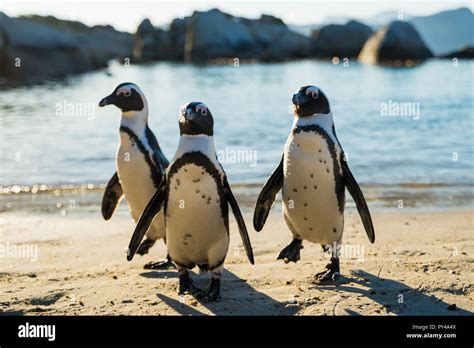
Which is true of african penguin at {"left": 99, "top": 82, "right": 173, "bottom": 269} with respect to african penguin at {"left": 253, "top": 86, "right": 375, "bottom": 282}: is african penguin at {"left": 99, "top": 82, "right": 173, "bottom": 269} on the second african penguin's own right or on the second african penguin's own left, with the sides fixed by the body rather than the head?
on the second african penguin's own right

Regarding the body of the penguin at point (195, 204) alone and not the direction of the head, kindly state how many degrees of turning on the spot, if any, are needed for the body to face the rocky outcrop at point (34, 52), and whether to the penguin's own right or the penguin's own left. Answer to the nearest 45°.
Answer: approximately 180°

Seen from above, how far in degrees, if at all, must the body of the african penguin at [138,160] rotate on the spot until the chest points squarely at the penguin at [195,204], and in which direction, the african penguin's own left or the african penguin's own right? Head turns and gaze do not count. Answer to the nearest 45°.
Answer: approximately 45° to the african penguin's own left

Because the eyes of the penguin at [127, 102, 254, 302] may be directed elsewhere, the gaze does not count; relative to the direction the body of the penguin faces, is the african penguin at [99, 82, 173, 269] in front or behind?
behind

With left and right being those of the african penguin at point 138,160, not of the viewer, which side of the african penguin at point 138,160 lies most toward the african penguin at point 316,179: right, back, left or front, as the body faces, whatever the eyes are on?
left

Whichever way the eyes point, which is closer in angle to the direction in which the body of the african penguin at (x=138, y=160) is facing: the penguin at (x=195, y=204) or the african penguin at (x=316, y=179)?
the penguin

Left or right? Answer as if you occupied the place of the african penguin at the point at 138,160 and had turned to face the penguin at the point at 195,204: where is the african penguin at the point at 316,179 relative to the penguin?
left

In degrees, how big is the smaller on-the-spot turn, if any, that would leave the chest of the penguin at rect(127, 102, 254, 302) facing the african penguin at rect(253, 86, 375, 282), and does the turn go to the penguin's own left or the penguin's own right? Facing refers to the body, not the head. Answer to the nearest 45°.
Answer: approximately 135° to the penguin's own left

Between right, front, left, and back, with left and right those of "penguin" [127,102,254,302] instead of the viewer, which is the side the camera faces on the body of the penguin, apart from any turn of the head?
front

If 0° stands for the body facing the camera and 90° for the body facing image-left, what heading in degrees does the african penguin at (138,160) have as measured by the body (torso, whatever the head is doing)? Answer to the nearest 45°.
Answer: approximately 45°

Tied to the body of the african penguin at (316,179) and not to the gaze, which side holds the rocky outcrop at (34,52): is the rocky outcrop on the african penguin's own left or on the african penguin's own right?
on the african penguin's own right

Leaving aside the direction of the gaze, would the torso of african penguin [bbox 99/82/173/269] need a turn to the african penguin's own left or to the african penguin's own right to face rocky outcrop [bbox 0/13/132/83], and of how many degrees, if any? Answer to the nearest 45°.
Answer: approximately 135° to the african penguin's own right

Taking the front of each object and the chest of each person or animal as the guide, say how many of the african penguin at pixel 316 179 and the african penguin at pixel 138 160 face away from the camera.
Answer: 0
